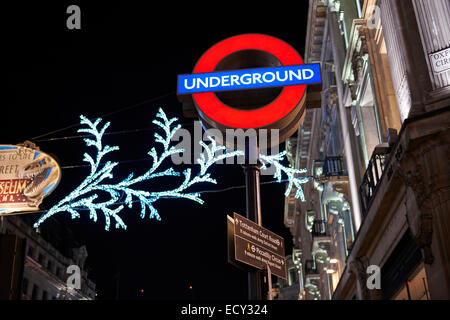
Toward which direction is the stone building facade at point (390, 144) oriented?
to the viewer's left

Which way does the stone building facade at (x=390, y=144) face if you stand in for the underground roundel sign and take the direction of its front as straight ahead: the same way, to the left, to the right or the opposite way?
to the right

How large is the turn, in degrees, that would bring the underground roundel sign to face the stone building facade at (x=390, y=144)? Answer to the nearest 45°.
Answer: approximately 135° to its left

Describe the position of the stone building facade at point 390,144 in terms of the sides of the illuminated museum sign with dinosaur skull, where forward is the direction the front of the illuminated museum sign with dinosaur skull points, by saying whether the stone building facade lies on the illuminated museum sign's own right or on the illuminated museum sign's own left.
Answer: on the illuminated museum sign's own left

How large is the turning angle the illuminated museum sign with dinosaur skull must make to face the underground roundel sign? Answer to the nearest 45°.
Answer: approximately 45° to its left

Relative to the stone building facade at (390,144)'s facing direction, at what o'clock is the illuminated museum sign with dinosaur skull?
The illuminated museum sign with dinosaur skull is roughly at 11 o'clock from the stone building facade.

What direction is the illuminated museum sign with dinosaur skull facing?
toward the camera

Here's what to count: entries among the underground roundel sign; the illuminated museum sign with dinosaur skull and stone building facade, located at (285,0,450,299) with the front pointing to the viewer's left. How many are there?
1

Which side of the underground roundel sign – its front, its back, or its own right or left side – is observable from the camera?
front

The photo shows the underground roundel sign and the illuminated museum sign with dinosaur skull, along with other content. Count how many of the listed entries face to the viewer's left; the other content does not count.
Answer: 0
